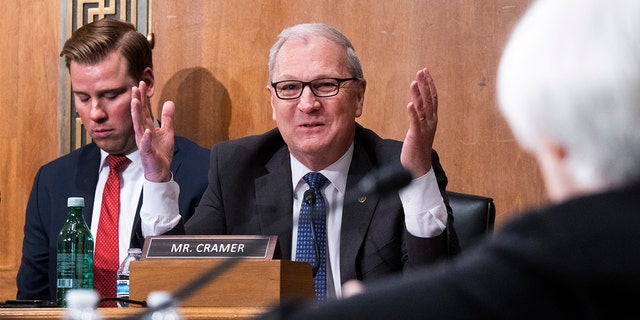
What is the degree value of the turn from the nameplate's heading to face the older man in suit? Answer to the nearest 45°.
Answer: approximately 135° to its left

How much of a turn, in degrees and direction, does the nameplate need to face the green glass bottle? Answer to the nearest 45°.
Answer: approximately 135° to its right

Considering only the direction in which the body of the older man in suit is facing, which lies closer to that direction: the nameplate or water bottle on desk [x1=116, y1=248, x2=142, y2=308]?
the nameplate

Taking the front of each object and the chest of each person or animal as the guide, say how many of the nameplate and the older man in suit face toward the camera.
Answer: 2

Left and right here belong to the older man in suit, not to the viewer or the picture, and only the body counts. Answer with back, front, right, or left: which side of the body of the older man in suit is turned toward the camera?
front

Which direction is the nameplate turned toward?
toward the camera
